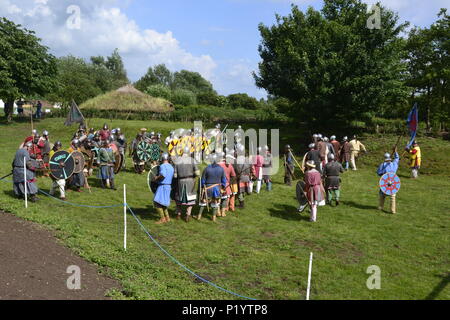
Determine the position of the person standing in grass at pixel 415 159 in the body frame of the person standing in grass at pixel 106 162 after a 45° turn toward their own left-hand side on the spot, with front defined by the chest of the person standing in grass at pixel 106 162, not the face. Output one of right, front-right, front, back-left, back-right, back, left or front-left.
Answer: back-right

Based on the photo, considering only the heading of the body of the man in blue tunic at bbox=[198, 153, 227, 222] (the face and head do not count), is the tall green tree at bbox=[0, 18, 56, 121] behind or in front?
in front

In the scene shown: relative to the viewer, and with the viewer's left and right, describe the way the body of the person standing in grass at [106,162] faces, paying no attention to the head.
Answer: facing away from the viewer

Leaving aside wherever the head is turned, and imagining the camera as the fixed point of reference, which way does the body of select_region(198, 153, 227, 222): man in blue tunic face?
away from the camera

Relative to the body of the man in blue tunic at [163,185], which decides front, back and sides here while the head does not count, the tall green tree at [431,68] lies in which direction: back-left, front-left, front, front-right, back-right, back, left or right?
right

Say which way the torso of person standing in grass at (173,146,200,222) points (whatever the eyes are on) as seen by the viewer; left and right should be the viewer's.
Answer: facing away from the viewer

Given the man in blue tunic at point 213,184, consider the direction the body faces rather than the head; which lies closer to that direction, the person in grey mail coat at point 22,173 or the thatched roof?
the thatched roof

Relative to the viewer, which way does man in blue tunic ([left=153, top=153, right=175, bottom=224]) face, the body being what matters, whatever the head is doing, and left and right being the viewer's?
facing away from the viewer and to the left of the viewer
